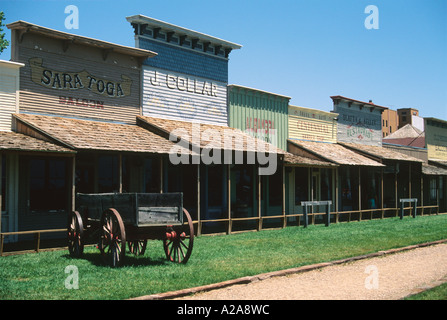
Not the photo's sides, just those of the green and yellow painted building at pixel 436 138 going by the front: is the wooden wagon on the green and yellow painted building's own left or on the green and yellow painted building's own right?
on the green and yellow painted building's own right

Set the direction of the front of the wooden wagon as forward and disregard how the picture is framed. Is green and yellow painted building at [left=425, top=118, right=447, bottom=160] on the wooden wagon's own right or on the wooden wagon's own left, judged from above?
on the wooden wagon's own right

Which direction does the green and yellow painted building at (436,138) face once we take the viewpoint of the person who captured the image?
facing the viewer and to the right of the viewer

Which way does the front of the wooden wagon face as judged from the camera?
facing away from the viewer and to the left of the viewer
